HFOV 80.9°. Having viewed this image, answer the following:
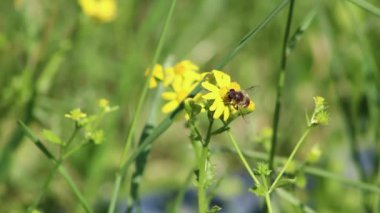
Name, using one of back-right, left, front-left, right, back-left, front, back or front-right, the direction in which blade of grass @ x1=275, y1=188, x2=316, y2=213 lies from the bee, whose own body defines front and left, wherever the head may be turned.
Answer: right
